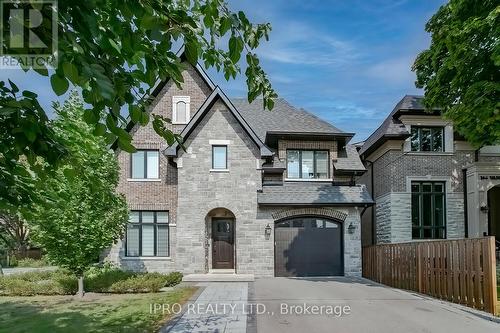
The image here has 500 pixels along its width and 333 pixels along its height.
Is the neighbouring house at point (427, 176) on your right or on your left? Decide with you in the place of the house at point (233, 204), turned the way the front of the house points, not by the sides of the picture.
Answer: on your left

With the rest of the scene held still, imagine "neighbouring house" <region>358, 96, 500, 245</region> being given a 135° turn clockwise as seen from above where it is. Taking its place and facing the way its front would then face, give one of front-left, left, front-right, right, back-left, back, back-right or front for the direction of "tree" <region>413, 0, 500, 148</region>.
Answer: back-left

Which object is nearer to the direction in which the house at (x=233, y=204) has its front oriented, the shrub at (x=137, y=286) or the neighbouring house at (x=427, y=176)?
the shrub

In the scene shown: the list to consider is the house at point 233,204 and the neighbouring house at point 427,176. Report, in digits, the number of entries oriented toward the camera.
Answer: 2

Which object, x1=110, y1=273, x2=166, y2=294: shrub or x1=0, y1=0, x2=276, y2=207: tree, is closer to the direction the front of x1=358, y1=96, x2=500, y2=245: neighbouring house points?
the tree

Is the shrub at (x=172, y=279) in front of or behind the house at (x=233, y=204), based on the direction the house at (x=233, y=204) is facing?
in front

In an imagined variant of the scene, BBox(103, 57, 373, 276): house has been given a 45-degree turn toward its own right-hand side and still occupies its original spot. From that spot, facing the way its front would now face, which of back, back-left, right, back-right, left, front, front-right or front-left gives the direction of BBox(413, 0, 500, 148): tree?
left

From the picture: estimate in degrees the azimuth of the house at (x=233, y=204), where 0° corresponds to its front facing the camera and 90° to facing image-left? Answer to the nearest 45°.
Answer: approximately 0°

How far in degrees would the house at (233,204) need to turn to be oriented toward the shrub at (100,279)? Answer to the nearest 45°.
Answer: approximately 45° to its right
